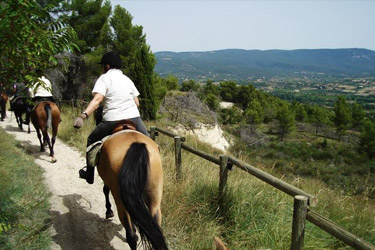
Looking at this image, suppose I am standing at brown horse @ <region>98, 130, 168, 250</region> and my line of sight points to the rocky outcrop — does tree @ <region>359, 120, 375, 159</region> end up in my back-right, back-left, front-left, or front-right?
front-right

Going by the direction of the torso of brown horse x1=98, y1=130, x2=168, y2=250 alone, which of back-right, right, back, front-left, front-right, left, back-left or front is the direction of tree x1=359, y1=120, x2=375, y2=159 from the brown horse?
front-right

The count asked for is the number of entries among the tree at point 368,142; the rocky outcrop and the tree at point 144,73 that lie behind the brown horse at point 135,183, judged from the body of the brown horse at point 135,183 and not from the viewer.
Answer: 0

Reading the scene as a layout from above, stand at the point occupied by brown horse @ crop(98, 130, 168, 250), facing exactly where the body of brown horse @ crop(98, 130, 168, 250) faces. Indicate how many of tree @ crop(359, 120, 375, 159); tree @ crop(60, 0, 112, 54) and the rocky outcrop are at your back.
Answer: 0

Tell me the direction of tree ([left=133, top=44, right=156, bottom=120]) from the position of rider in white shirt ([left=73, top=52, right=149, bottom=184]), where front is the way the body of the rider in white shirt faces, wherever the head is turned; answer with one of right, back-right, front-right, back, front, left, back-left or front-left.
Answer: front-right

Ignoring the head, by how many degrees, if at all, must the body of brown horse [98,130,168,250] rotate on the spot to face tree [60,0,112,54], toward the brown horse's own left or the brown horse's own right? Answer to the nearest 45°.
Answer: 0° — it already faces it

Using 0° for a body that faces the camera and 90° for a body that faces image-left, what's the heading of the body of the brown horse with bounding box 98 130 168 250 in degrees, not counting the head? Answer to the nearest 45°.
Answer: approximately 180°

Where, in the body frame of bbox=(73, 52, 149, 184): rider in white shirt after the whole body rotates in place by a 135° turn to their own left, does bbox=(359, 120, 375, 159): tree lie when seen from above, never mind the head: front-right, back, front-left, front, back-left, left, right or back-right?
back-left

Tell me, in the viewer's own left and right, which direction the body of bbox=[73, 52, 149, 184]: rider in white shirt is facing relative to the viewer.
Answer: facing away from the viewer and to the left of the viewer

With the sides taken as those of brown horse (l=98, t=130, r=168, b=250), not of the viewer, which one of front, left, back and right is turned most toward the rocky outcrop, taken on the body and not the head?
front

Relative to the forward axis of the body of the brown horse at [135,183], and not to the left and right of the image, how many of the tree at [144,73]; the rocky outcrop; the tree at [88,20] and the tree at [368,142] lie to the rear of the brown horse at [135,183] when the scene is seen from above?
0

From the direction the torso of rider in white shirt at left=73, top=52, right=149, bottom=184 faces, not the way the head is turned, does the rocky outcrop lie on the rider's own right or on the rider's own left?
on the rider's own right
